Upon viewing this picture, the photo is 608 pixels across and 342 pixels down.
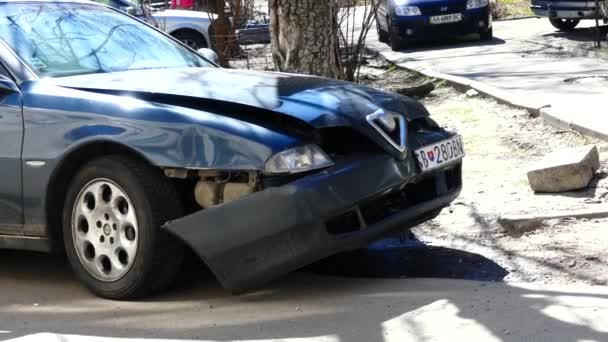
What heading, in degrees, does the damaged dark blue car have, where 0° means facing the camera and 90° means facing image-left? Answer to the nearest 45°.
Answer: approximately 315°

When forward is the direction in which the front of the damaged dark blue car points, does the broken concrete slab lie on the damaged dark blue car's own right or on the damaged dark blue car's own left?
on the damaged dark blue car's own left

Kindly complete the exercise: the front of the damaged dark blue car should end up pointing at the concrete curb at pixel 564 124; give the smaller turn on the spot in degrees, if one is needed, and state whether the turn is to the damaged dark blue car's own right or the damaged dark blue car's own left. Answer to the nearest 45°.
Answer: approximately 90° to the damaged dark blue car's own left

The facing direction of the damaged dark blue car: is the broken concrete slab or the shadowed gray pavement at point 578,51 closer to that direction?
the broken concrete slab

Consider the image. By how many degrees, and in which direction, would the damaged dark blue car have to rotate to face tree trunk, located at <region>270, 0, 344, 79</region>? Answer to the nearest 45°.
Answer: approximately 135° to its left

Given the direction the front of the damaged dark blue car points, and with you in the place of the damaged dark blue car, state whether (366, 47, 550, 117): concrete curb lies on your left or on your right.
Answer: on your left

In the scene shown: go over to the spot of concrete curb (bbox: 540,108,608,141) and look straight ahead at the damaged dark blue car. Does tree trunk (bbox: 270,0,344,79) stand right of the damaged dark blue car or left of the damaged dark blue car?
right
